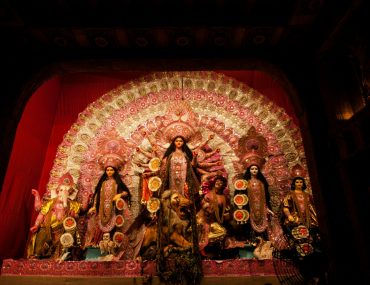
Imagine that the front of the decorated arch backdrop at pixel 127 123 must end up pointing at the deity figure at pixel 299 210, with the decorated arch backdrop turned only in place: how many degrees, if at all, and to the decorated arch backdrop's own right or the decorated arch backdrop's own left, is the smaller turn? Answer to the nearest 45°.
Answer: approximately 90° to the decorated arch backdrop's own left

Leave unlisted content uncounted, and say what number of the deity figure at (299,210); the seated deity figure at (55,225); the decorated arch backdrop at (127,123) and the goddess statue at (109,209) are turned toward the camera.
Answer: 4

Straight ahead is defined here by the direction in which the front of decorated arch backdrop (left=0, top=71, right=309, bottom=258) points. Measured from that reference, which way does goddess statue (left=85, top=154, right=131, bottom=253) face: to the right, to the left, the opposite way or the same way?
the same way

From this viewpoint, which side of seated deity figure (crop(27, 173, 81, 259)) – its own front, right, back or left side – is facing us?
front

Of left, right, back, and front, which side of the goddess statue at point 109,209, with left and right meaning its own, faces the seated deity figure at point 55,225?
right

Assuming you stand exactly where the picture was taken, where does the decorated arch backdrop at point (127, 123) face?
facing the viewer

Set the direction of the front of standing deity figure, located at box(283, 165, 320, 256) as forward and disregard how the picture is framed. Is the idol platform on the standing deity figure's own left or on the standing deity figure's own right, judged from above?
on the standing deity figure's own right

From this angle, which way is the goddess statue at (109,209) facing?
toward the camera

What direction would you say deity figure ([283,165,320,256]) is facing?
toward the camera

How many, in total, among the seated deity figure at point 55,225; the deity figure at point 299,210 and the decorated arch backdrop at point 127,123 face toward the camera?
3

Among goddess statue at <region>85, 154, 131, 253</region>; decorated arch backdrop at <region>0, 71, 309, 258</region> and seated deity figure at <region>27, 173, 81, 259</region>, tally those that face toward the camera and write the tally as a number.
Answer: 3

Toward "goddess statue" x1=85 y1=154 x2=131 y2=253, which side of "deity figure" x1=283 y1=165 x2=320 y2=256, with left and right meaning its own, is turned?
right

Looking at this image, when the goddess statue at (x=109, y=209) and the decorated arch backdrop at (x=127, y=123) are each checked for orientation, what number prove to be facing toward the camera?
2

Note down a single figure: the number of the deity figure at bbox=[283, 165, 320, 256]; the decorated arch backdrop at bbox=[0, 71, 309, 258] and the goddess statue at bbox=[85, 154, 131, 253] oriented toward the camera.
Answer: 3
